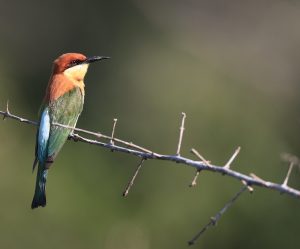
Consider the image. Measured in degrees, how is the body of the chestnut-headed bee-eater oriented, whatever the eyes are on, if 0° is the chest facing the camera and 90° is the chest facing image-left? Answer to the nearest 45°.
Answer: approximately 225°
